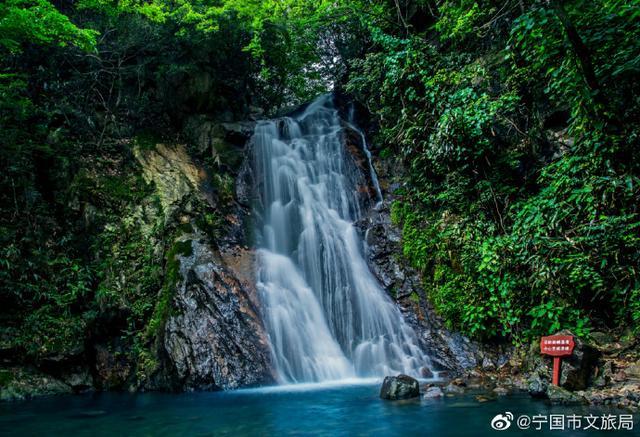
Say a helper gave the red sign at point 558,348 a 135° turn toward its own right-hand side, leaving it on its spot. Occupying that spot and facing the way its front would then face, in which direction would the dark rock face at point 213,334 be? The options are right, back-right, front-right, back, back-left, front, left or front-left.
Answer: front-left

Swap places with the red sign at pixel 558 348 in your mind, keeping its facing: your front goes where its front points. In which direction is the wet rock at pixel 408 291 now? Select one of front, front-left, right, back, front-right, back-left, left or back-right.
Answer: back-right

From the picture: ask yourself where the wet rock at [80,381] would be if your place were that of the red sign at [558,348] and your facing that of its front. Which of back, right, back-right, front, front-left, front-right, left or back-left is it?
right

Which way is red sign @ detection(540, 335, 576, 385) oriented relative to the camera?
toward the camera

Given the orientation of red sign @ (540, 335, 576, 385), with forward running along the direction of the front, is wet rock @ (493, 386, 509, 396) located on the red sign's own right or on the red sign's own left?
on the red sign's own right

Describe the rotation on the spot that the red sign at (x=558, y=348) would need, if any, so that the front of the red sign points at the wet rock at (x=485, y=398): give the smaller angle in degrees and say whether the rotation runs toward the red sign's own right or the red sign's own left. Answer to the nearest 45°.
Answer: approximately 90° to the red sign's own right

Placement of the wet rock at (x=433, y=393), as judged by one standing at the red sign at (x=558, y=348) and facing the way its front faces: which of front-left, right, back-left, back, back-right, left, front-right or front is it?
right

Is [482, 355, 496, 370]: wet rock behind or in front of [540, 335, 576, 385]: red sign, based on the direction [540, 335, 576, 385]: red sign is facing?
behind

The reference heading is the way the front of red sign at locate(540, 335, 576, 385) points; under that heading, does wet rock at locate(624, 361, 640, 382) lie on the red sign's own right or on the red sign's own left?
on the red sign's own left
